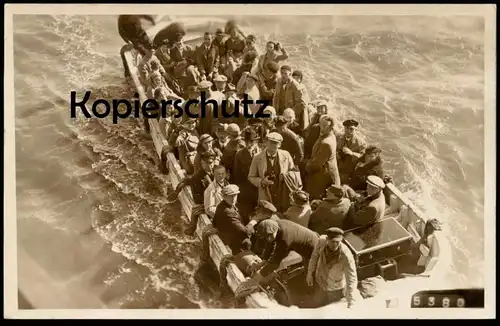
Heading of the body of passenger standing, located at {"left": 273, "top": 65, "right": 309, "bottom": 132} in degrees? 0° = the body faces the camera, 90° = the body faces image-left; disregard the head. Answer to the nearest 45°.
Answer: approximately 45°

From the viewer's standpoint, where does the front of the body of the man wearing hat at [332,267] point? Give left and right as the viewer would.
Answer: facing the viewer

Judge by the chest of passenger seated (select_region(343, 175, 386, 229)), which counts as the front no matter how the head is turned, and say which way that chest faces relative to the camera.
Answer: to the viewer's left

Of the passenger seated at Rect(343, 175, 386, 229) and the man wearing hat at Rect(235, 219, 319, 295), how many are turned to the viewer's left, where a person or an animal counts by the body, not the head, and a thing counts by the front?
2

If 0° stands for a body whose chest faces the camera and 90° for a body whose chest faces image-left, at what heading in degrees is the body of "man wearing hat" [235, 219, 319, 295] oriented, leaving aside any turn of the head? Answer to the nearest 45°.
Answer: approximately 90°

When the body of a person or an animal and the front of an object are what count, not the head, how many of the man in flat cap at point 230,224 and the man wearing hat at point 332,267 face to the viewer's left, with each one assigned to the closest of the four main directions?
0

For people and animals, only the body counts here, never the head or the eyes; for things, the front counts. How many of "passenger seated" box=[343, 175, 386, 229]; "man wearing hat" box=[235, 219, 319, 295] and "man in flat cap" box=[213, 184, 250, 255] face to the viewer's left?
2
